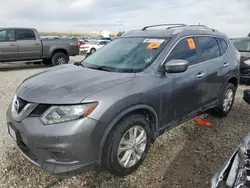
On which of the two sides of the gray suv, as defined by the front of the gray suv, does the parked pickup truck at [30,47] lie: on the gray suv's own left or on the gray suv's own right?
on the gray suv's own right

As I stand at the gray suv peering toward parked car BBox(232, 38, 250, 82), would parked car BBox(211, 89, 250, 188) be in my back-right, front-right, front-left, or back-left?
back-right

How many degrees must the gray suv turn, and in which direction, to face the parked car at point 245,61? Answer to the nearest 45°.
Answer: approximately 180°

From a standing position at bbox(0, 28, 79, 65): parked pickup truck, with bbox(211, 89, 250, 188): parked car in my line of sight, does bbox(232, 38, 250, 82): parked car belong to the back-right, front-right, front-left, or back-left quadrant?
front-left

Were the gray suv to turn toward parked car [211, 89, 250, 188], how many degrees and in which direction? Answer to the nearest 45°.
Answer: approximately 90° to its left

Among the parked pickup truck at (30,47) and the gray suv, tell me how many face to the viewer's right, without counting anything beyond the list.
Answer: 0

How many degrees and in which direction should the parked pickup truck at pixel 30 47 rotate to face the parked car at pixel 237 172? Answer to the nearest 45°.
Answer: approximately 90° to its left

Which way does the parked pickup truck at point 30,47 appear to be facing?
to the viewer's left

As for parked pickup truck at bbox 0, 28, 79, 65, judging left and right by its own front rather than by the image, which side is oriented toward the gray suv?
left

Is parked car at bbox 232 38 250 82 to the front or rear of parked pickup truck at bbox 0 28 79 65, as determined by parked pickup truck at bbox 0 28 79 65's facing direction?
to the rear

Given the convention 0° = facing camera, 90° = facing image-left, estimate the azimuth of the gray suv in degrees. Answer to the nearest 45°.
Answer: approximately 45°
